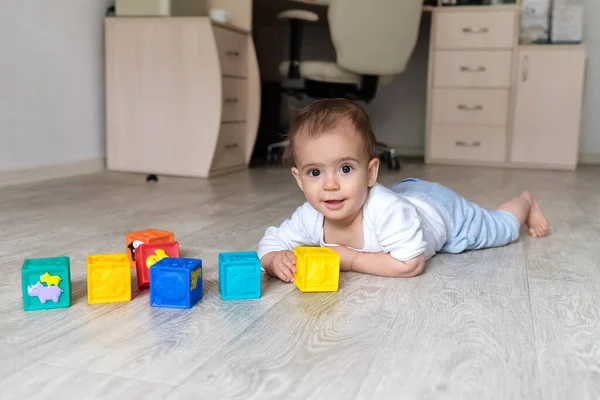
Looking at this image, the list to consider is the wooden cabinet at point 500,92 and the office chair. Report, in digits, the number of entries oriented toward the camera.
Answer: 1

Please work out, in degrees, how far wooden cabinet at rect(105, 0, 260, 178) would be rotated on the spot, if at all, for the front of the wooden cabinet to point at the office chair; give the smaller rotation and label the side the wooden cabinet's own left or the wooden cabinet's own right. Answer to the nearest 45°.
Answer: approximately 45° to the wooden cabinet's own left

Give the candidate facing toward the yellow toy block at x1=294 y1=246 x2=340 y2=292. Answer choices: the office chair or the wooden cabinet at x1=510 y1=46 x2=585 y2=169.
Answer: the wooden cabinet

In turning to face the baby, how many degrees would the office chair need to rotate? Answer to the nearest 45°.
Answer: approximately 135° to its left

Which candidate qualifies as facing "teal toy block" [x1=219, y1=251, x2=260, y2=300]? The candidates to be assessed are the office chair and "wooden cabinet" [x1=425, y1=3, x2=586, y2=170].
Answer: the wooden cabinet

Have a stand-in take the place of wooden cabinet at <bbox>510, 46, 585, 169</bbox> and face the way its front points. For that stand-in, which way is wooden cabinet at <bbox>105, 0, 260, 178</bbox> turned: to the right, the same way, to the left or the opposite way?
to the left

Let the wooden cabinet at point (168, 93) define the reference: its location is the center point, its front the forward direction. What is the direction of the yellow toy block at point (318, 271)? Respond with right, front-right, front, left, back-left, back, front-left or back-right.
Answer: front-right

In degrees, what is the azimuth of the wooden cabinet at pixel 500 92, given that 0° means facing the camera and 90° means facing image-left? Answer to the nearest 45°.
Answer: approximately 0°

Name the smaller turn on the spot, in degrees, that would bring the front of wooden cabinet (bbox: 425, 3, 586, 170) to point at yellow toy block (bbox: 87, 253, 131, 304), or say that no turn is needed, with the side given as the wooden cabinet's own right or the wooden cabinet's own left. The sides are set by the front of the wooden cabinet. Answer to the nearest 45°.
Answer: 0° — it already faces it

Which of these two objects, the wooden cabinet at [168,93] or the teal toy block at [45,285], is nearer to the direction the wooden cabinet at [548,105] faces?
the teal toy block
